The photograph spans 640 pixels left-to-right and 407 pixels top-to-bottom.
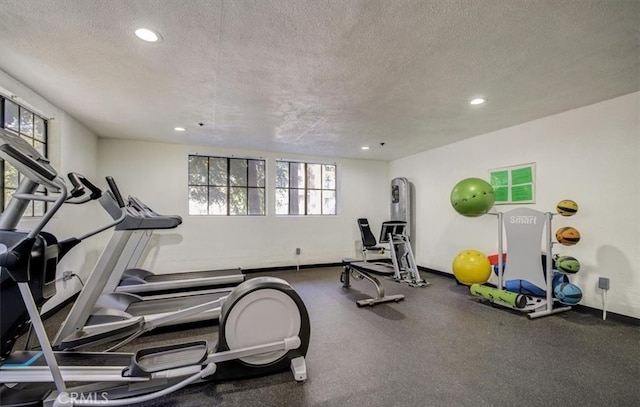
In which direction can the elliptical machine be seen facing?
to the viewer's left

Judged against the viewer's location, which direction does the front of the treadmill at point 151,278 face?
facing to the left of the viewer

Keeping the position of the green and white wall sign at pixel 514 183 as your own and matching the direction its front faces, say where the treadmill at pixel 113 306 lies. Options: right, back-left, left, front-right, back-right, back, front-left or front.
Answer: front

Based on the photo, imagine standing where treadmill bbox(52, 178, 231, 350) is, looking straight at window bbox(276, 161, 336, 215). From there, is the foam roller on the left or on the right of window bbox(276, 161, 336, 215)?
right

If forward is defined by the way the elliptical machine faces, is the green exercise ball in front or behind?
behind

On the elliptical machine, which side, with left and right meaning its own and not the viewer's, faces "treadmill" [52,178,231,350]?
right

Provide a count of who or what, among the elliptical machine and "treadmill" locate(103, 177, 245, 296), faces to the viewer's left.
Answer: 2

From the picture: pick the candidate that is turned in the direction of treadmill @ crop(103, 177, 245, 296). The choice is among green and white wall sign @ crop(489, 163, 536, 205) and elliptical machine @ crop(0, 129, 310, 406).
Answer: the green and white wall sign

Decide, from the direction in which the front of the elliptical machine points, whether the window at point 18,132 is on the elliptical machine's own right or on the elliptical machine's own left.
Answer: on the elliptical machine's own right

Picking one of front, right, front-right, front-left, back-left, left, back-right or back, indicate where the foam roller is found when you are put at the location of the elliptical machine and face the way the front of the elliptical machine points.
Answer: back

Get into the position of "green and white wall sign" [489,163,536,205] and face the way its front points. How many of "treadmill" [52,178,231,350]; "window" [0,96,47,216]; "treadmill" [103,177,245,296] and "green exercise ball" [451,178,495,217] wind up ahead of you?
4

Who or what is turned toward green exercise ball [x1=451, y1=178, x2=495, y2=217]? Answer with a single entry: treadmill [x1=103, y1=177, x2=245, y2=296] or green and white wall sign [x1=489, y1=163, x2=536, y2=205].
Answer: the green and white wall sign
